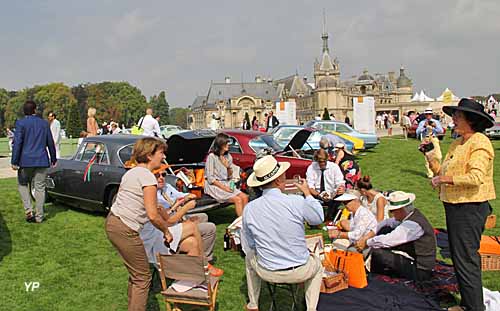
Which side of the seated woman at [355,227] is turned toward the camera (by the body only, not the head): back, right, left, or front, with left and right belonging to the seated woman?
left

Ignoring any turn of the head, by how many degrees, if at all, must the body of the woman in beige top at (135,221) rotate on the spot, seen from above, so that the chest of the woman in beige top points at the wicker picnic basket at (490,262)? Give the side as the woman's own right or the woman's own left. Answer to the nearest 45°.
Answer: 0° — they already face it

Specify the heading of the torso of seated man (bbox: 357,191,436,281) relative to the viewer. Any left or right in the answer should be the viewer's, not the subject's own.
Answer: facing to the left of the viewer

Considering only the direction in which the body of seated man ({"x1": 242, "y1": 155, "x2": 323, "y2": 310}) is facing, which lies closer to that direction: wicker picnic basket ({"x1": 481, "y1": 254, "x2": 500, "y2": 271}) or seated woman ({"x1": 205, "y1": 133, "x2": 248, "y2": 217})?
the seated woman

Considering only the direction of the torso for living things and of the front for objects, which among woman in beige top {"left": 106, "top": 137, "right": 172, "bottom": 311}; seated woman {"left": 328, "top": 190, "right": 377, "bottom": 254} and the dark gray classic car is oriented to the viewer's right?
the woman in beige top

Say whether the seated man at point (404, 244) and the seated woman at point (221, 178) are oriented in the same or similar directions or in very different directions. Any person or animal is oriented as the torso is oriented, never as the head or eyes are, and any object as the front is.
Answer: very different directions

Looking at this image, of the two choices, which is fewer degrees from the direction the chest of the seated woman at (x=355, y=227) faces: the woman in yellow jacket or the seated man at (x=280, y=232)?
the seated man

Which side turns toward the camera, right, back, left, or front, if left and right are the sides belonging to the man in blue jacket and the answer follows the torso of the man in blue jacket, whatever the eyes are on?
back

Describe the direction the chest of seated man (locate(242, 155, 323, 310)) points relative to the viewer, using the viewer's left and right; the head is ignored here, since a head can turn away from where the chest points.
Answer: facing away from the viewer

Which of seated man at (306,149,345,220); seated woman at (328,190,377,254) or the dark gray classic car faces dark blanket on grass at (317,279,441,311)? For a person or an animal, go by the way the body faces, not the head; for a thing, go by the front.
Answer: the seated man

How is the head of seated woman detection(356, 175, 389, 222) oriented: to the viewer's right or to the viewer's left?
to the viewer's left

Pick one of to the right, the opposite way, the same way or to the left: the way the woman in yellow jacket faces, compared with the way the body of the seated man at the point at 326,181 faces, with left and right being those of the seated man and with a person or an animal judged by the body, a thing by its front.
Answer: to the right

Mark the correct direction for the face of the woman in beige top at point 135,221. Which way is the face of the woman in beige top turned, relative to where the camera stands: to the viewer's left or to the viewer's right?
to the viewer's right

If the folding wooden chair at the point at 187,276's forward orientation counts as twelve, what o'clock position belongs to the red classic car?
The red classic car is roughly at 11 o'clock from the folding wooden chair.

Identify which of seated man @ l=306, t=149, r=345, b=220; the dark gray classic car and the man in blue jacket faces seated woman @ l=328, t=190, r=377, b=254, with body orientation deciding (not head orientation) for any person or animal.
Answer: the seated man

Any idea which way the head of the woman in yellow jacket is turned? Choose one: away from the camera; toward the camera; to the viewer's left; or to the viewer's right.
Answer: to the viewer's left

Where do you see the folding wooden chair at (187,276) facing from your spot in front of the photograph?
facing away from the viewer and to the right of the viewer
